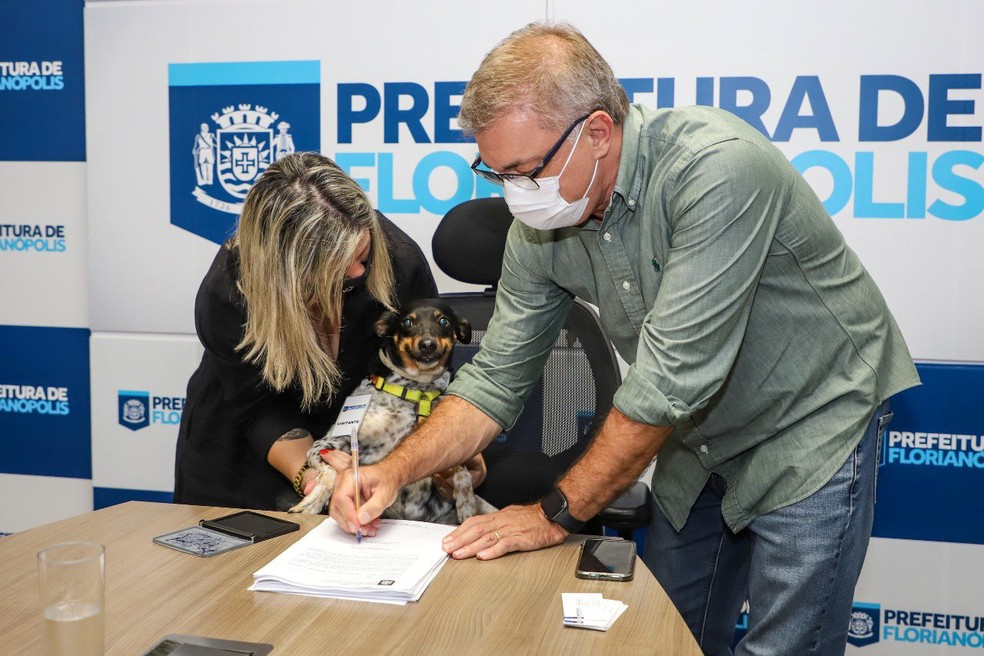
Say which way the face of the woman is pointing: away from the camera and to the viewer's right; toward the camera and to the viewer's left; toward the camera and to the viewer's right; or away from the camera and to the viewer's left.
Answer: toward the camera and to the viewer's right

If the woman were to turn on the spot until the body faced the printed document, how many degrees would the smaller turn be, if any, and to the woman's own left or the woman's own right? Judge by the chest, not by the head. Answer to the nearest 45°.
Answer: approximately 45° to the woman's own right

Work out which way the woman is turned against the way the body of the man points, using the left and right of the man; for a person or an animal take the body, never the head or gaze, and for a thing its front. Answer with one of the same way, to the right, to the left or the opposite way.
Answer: to the left

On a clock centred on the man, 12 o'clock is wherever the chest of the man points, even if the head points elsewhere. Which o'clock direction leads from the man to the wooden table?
The wooden table is roughly at 12 o'clock from the man.

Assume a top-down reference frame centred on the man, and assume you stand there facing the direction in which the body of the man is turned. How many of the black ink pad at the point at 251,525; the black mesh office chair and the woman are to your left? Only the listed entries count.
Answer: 0

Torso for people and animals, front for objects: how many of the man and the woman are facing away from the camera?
0

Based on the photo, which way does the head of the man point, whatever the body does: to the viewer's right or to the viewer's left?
to the viewer's left

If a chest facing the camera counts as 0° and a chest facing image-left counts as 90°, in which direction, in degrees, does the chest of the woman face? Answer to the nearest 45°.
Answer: approximately 315°

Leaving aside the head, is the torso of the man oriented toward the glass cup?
yes
